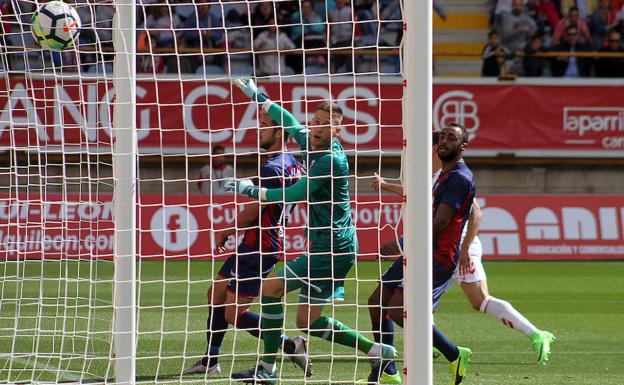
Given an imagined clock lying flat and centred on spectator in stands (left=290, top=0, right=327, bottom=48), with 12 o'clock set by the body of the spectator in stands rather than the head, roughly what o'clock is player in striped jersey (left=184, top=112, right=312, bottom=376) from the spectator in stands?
The player in striped jersey is roughly at 12 o'clock from the spectator in stands.

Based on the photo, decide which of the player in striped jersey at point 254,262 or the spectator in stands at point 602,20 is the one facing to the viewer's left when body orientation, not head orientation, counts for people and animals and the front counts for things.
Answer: the player in striped jersey

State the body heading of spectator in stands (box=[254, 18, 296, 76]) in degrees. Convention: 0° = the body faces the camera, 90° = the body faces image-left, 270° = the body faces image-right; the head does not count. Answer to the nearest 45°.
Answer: approximately 0°

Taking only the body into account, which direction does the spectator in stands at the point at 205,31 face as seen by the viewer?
toward the camera

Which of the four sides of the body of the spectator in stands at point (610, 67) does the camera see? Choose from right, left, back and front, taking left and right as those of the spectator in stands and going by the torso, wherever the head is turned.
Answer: front

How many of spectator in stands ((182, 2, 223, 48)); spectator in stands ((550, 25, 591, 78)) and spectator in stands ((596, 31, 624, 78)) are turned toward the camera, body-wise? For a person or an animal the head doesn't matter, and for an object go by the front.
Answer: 3

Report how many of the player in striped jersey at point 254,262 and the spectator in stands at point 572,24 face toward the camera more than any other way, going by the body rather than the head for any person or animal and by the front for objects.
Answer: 1

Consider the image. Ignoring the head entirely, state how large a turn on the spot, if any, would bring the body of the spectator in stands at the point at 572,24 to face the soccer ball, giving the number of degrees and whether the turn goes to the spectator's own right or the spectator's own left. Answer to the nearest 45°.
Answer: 0° — they already face it

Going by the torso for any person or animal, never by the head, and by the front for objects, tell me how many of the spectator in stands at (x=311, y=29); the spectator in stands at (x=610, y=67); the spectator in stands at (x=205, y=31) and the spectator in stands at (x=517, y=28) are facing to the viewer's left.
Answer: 0

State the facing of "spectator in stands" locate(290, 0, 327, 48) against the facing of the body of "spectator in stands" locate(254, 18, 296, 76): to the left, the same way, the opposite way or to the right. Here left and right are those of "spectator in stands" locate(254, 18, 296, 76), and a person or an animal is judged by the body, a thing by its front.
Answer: the same way

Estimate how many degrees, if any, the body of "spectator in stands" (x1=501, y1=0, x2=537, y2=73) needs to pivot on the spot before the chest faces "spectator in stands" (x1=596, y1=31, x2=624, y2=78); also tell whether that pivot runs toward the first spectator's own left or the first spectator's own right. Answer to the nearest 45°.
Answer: approximately 90° to the first spectator's own left

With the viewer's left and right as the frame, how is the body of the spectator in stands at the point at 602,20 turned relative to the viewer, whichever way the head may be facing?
facing the viewer
